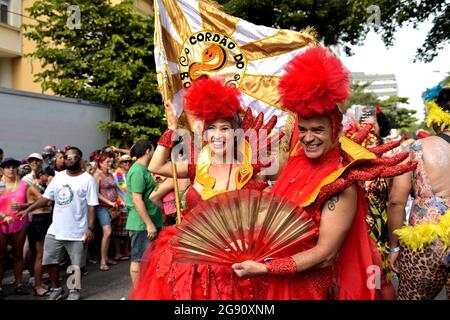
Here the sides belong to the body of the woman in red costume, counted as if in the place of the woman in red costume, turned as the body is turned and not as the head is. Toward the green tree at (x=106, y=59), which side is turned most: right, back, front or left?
back

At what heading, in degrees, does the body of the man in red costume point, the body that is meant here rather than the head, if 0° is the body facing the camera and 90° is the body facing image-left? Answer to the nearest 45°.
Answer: approximately 45°

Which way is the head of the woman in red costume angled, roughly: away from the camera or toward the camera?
toward the camera

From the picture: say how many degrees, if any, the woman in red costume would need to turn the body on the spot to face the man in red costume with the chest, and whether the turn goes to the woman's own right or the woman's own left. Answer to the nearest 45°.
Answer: approximately 45° to the woman's own left

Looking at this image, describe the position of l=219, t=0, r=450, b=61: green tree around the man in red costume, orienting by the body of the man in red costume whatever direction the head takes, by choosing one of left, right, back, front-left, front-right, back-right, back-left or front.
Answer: back-right

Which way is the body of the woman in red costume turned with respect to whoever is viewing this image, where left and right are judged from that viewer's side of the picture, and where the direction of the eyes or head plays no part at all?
facing the viewer

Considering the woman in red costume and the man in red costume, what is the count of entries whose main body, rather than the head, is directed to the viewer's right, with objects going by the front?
0

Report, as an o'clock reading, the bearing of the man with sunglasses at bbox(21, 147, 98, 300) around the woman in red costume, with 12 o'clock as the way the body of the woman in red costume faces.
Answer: The man with sunglasses is roughly at 5 o'clock from the woman in red costume.

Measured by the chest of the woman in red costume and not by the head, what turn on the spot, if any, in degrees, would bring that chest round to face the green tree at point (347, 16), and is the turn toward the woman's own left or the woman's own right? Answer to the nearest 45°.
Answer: approximately 180°

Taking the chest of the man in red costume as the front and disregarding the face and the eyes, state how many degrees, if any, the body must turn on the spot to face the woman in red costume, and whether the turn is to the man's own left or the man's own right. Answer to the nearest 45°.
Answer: approximately 90° to the man's own right

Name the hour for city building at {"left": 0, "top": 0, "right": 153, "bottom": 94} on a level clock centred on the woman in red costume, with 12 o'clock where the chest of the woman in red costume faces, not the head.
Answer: The city building is roughly at 5 o'clock from the woman in red costume.
